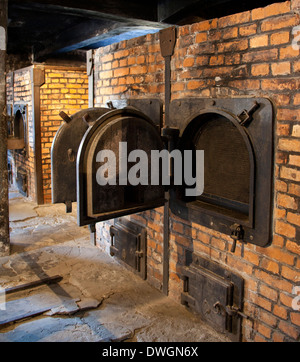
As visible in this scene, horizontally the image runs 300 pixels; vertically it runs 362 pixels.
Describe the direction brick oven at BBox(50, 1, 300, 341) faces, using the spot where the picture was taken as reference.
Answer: facing the viewer and to the left of the viewer

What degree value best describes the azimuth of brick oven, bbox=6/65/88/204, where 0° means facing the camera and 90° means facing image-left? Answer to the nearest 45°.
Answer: approximately 45°

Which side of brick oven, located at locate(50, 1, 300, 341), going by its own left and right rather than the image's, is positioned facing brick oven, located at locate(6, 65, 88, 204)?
right

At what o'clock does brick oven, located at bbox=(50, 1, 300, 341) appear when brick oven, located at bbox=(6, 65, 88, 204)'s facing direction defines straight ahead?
brick oven, located at bbox=(50, 1, 300, 341) is roughly at 10 o'clock from brick oven, located at bbox=(6, 65, 88, 204).

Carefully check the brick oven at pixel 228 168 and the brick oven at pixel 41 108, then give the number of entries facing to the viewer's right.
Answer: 0
